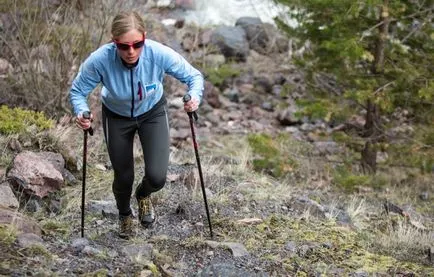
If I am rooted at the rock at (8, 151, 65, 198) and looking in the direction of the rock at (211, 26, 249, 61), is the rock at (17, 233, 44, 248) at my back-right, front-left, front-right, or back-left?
back-right

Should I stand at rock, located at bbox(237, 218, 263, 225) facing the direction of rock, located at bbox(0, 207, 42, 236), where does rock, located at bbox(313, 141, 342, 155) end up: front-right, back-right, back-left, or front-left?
back-right

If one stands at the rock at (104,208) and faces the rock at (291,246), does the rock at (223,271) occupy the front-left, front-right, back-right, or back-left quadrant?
front-right

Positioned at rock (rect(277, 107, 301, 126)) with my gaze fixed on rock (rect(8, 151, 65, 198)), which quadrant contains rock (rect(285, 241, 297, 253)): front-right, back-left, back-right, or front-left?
front-left

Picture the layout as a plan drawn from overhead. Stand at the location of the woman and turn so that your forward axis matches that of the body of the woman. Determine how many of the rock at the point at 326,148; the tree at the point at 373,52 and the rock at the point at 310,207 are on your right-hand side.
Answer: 0

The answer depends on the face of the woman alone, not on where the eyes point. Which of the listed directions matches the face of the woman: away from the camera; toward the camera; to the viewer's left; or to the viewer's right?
toward the camera

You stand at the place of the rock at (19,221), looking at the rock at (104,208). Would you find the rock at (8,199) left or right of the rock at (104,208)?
left

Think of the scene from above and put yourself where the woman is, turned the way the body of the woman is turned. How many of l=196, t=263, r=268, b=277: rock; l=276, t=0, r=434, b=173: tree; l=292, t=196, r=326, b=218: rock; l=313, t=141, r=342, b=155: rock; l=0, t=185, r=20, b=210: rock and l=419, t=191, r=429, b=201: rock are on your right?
1

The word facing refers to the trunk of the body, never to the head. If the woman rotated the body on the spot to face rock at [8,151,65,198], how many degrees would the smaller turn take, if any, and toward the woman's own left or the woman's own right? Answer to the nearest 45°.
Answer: approximately 135° to the woman's own right

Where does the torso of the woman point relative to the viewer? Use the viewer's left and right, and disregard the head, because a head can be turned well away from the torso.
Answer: facing the viewer

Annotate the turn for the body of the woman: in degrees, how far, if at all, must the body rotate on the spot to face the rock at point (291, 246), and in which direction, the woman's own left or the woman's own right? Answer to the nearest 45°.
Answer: approximately 90° to the woman's own left

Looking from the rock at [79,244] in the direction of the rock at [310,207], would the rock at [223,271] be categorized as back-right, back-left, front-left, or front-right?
front-right

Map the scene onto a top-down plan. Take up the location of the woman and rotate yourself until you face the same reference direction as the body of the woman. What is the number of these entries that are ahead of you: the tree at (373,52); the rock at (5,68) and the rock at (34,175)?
0

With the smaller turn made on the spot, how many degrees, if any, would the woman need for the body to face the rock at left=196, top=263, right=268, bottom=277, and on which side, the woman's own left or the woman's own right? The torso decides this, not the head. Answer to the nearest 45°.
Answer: approximately 45° to the woman's own left

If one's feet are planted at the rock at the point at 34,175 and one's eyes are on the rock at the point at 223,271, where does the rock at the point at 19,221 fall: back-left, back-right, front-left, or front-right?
front-right

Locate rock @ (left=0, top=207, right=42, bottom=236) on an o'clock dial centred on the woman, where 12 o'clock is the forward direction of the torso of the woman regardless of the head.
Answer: The rock is roughly at 2 o'clock from the woman.
